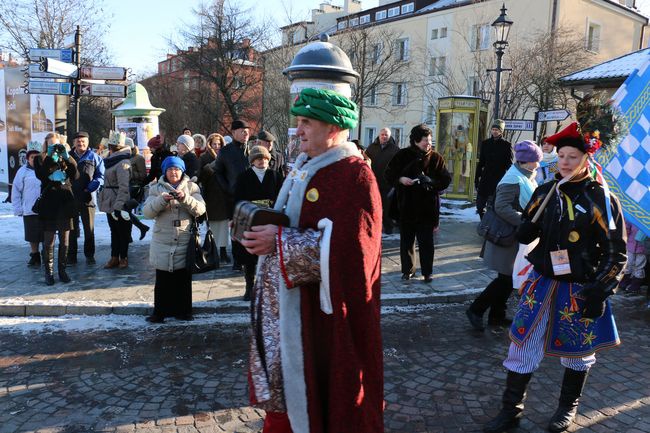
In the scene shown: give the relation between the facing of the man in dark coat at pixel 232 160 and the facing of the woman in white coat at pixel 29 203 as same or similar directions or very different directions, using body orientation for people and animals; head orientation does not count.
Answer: same or similar directions

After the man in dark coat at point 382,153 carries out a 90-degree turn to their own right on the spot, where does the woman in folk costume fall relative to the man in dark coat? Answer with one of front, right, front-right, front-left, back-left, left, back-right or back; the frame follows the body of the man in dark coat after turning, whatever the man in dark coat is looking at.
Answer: left

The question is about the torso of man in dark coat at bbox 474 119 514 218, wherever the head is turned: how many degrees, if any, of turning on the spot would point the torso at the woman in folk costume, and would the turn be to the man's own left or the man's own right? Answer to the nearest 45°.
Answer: approximately 45° to the man's own left

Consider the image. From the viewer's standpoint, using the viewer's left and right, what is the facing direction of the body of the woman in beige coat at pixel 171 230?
facing the viewer

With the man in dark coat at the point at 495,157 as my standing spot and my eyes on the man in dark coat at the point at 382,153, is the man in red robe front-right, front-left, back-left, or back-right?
front-left

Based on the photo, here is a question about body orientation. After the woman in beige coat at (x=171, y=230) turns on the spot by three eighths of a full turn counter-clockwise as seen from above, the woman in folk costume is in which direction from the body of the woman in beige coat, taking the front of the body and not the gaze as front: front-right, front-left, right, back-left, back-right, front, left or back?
right

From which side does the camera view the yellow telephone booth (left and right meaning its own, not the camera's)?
front

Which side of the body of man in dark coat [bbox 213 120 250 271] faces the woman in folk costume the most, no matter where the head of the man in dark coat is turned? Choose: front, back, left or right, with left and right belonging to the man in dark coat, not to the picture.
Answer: front

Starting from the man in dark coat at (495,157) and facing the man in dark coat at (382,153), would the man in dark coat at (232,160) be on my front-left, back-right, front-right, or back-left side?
front-left

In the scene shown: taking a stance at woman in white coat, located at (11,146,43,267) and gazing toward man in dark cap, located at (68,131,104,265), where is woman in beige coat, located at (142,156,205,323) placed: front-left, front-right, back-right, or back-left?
front-right

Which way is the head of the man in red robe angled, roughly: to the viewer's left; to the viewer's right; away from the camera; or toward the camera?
to the viewer's left

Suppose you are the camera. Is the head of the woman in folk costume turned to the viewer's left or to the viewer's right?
to the viewer's left

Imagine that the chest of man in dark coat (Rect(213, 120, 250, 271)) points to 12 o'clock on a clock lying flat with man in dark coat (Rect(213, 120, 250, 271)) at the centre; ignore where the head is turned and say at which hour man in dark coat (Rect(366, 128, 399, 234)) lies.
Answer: man in dark coat (Rect(366, 128, 399, 234)) is roughly at 9 o'clock from man in dark coat (Rect(213, 120, 250, 271)).

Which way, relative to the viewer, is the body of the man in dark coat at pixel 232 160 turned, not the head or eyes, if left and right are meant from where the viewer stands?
facing the viewer and to the right of the viewer

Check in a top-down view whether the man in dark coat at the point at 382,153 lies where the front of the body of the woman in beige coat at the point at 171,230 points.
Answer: no

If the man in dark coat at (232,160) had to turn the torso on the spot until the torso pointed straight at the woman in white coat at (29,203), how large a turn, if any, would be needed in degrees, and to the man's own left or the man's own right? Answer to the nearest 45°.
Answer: approximately 135° to the man's own right

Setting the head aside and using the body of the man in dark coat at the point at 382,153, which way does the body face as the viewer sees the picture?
toward the camera
